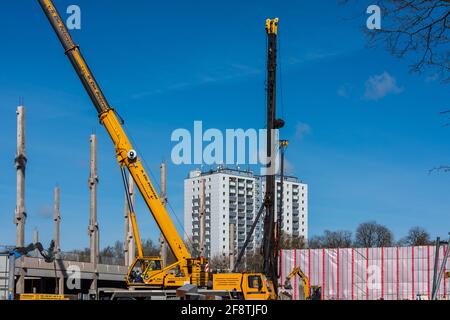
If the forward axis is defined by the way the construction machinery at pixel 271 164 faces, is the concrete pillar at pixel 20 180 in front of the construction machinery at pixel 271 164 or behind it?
behind

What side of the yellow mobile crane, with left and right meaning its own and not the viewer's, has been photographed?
right

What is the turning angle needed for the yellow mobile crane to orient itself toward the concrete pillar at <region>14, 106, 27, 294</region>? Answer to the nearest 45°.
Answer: approximately 180°
